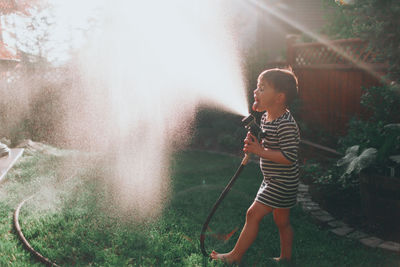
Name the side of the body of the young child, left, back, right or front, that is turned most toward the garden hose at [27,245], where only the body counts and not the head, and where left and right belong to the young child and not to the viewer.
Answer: front

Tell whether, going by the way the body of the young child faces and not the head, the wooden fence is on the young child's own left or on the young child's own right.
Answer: on the young child's own right

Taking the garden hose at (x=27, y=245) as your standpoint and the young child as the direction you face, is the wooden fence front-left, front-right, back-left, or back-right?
front-left

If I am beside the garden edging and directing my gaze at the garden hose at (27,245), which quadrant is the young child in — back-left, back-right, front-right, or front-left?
front-left

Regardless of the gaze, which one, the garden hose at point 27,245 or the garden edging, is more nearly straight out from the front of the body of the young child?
the garden hose

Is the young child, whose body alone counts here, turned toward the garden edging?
no

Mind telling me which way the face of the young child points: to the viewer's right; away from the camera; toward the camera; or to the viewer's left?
to the viewer's left

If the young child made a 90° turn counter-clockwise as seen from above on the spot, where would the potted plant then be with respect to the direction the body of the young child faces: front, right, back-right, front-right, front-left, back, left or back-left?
back-left

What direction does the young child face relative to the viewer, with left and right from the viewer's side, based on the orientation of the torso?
facing to the left of the viewer
